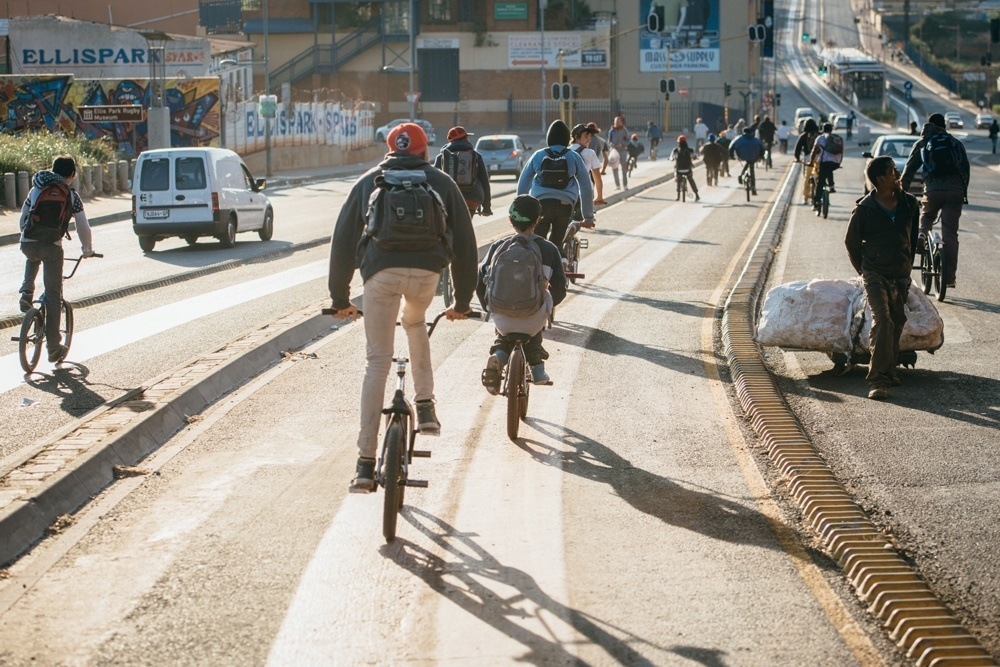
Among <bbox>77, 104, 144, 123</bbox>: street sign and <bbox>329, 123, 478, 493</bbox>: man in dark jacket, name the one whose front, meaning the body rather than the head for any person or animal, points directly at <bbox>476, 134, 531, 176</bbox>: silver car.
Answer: the man in dark jacket

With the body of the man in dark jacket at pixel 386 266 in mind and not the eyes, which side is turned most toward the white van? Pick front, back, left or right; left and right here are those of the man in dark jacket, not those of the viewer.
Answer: front

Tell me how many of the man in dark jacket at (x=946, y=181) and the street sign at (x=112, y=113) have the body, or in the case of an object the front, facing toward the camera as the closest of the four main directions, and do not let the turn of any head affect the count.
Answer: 1

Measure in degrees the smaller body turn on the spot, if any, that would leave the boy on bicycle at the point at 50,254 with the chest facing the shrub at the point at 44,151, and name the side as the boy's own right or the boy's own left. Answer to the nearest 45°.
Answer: approximately 45° to the boy's own left

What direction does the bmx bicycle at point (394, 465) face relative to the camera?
away from the camera

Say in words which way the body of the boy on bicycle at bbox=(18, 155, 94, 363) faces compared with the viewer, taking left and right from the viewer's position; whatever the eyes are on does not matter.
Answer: facing away from the viewer and to the right of the viewer

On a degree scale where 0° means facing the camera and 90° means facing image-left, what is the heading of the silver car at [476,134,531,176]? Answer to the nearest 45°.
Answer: approximately 180°

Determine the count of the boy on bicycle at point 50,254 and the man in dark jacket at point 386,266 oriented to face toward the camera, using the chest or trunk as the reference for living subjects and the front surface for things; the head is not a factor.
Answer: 0

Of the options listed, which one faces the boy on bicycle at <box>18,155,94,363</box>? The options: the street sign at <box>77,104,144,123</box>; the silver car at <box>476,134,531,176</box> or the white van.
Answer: the street sign

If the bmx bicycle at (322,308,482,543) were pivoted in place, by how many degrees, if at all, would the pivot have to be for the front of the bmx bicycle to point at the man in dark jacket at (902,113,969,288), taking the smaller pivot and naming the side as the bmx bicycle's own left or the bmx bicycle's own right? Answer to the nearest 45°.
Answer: approximately 45° to the bmx bicycle's own right

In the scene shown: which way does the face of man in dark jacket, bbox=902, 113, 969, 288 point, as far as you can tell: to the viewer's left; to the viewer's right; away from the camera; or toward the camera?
away from the camera

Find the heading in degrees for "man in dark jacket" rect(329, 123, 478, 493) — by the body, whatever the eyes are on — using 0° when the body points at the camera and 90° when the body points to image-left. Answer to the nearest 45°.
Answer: approximately 180°

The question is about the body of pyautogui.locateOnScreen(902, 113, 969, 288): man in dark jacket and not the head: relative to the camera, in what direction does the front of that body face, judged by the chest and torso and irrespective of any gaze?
away from the camera

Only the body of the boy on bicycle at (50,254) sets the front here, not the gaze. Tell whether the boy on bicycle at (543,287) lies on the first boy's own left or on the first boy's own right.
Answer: on the first boy's own right

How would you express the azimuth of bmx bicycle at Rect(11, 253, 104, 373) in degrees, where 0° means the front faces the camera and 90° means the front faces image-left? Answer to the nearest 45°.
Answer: approximately 225°

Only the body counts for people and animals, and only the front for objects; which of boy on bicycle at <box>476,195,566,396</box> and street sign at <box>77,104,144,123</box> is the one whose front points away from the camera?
the boy on bicycle
